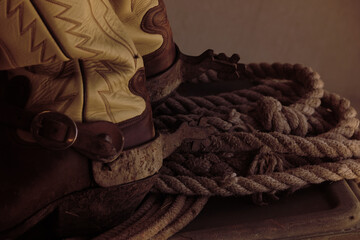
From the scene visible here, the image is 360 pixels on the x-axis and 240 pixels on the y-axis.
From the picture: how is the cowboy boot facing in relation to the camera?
to the viewer's left
